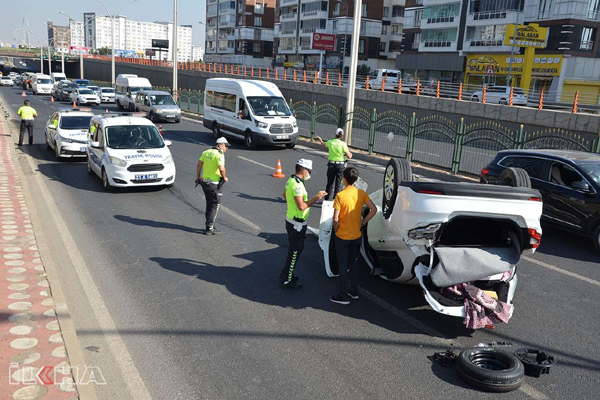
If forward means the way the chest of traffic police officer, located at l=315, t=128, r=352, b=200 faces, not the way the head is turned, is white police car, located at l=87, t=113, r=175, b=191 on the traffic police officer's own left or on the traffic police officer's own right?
on the traffic police officer's own left

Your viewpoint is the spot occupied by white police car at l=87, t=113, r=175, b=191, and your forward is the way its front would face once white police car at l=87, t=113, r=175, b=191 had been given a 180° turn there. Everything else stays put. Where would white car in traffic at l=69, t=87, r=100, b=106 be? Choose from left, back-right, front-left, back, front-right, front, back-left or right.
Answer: front-right

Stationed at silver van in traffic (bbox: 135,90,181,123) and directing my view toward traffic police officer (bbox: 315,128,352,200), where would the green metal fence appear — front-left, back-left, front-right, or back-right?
front-left

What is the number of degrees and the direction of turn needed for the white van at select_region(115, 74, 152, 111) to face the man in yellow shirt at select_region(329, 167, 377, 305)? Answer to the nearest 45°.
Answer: approximately 45° to its right

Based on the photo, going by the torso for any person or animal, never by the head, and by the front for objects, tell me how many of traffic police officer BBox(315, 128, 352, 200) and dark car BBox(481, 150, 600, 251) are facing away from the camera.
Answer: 1

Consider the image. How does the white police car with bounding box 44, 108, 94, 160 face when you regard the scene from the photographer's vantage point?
facing the viewer and to the right of the viewer

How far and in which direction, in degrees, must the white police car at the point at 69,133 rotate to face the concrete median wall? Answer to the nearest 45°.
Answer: approximately 45° to its left

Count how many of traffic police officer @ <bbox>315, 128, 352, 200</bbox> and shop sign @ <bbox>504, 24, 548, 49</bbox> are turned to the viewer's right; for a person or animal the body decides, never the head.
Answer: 0

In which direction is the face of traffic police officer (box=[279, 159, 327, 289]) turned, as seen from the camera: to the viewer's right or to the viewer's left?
to the viewer's right

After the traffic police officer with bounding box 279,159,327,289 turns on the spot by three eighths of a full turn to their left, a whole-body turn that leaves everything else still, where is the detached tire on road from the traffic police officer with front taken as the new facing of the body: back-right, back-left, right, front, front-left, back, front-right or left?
back

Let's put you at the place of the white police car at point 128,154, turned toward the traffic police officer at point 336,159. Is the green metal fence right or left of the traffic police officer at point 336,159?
left

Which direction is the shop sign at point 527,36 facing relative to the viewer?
toward the camera
